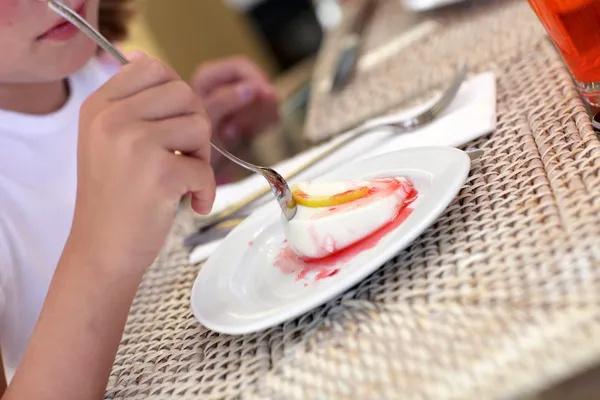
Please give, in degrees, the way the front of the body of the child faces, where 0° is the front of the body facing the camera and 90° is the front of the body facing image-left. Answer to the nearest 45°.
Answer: approximately 315°

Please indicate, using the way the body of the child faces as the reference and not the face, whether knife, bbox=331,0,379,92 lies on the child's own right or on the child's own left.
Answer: on the child's own left
